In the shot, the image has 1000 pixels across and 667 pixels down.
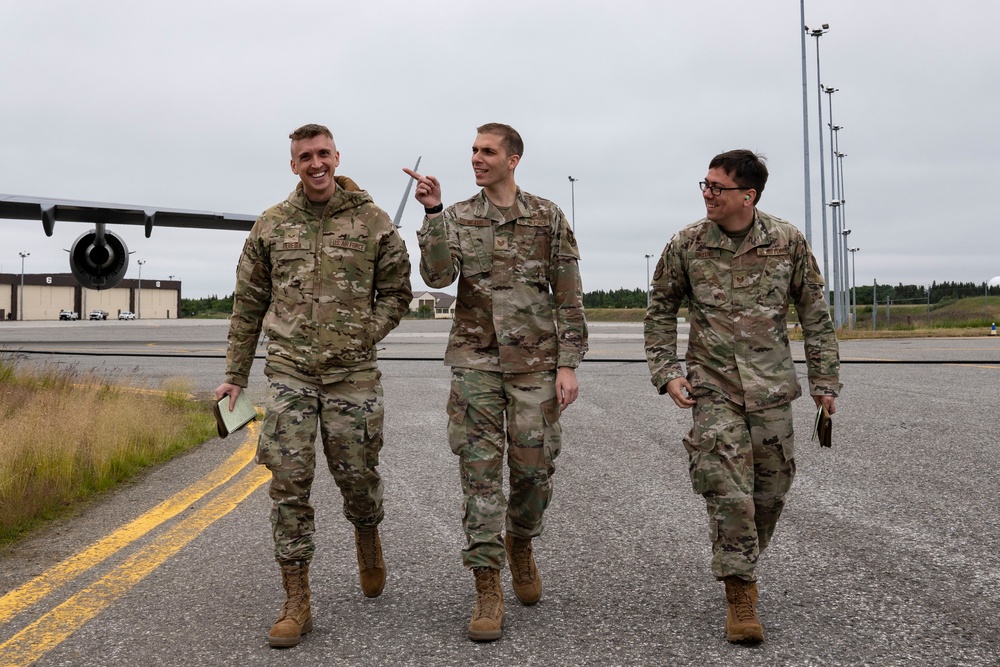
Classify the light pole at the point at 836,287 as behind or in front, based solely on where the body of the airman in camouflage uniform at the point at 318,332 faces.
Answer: behind

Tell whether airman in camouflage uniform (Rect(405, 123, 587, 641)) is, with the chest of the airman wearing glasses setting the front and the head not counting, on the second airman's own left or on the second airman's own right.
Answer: on the second airman's own right

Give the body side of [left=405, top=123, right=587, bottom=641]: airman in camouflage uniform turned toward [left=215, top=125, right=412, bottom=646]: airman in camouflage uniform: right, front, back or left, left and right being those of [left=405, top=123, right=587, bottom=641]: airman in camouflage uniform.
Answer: right

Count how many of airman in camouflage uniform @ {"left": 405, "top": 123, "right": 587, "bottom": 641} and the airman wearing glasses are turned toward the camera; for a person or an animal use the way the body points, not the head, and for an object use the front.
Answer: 2

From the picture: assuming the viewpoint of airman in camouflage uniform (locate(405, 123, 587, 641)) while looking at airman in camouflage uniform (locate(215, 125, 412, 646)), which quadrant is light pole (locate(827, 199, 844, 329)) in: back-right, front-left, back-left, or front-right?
back-right

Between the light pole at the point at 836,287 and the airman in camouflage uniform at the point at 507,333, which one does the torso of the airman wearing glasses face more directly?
the airman in camouflage uniform

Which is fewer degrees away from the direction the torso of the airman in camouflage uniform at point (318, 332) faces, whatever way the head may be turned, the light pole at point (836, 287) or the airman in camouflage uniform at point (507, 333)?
the airman in camouflage uniform

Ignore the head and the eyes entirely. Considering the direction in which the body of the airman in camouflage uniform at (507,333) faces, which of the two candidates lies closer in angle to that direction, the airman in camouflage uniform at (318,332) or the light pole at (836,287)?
the airman in camouflage uniform

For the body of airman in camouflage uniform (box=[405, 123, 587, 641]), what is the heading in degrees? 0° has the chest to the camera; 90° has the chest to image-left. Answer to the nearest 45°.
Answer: approximately 0°

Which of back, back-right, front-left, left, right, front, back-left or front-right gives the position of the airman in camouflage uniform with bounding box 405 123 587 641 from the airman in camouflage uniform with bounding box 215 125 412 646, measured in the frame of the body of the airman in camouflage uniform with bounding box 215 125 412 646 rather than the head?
left

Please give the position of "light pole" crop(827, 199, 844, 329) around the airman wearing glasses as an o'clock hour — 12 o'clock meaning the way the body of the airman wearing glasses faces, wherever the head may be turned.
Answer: The light pole is roughly at 6 o'clock from the airman wearing glasses.

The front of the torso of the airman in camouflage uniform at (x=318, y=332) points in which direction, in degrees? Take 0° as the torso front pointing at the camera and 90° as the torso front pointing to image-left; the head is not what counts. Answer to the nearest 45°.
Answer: approximately 0°
